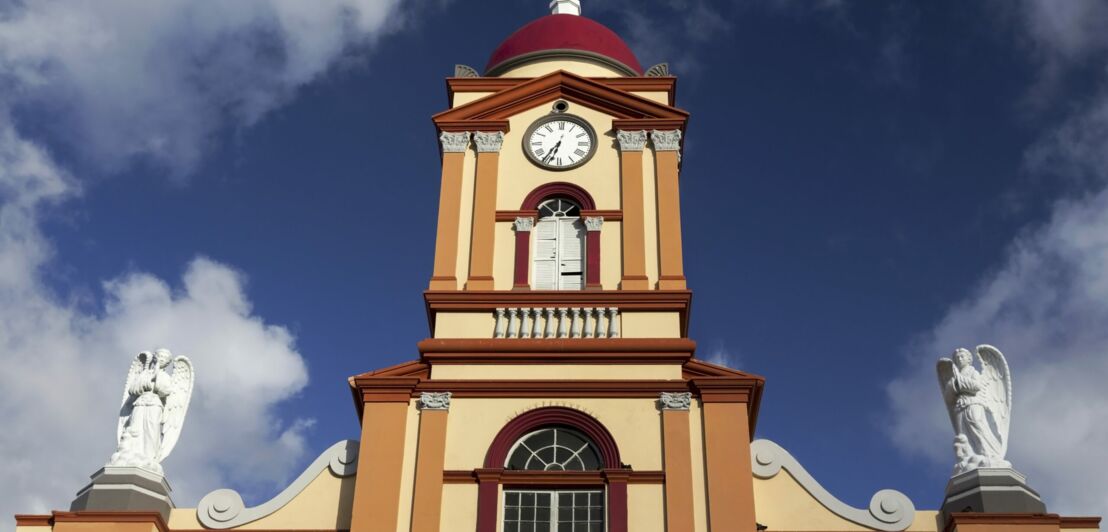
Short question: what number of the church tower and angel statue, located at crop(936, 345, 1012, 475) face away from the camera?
0

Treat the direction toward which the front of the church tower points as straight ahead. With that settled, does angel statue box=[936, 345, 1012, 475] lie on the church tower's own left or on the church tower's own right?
on the church tower's own left

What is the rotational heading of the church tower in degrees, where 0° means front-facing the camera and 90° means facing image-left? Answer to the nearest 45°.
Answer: approximately 0°

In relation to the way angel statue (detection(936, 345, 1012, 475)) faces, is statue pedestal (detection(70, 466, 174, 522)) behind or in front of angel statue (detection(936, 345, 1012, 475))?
in front

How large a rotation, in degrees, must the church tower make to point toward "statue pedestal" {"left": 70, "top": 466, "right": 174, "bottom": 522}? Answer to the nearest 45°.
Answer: approximately 90° to its right

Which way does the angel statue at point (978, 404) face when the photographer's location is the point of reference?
facing the viewer and to the left of the viewer

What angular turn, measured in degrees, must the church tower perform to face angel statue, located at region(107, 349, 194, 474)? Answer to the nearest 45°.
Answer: approximately 90° to its right

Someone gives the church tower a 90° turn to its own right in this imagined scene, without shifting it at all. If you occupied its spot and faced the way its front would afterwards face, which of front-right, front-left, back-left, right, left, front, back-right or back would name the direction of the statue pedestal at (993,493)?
back
